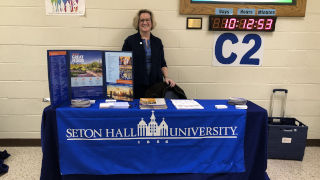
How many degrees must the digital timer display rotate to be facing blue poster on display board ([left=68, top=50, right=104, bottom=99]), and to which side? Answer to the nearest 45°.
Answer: approximately 45° to its right

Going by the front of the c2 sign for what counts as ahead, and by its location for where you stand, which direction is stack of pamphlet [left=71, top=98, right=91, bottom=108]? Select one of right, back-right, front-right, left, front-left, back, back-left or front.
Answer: front-right

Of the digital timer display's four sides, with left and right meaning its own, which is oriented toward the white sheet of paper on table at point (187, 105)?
front

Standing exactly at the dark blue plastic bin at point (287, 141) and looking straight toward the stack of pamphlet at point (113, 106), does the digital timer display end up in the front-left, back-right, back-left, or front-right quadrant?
front-right

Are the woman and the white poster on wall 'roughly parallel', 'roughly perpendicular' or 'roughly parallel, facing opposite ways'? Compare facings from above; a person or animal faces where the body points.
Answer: roughly parallel

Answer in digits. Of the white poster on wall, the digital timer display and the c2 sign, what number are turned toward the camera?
3

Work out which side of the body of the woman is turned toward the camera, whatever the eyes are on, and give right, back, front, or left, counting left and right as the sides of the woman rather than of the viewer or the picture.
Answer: front

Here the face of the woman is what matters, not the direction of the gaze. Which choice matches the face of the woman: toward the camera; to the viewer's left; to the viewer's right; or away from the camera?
toward the camera

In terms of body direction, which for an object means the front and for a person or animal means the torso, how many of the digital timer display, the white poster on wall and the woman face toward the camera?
3

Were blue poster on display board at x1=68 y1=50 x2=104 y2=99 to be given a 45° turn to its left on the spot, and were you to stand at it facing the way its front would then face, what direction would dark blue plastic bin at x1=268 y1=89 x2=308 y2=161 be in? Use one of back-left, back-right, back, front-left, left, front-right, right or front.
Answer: front-left

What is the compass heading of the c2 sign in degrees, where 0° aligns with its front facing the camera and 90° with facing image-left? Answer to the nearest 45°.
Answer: approximately 0°

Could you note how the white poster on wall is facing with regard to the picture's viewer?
facing the viewer

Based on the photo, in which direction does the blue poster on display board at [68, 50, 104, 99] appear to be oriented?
toward the camera
